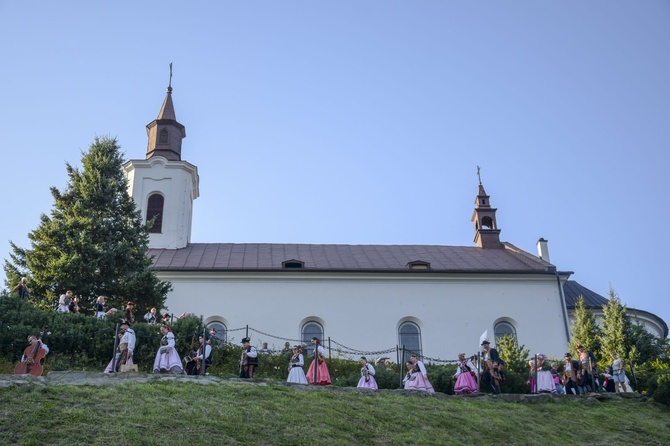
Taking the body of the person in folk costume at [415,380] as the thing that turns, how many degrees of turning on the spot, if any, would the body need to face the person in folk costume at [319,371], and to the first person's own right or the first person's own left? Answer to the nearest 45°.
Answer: approximately 45° to the first person's own right

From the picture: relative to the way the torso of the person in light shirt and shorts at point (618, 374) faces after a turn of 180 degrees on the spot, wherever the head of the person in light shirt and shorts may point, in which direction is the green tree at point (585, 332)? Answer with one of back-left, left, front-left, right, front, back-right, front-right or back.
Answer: front-left

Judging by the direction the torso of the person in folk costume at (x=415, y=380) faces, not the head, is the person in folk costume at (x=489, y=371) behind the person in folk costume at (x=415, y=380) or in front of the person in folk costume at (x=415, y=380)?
behind

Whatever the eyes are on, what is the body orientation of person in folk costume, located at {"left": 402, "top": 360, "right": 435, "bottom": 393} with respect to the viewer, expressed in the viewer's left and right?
facing the viewer and to the left of the viewer

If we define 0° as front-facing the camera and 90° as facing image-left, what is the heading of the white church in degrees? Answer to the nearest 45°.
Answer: approximately 90°

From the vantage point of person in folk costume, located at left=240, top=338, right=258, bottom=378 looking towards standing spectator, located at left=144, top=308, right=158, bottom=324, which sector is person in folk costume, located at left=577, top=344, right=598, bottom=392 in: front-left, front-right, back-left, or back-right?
back-right

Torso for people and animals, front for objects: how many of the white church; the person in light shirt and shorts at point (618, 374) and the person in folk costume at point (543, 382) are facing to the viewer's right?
0

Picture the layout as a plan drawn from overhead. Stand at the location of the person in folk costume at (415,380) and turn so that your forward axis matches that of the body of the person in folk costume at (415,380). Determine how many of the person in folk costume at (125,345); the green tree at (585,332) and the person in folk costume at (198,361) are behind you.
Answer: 1
